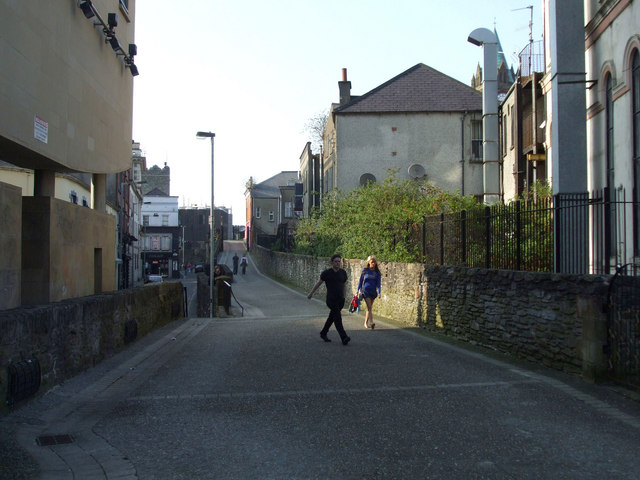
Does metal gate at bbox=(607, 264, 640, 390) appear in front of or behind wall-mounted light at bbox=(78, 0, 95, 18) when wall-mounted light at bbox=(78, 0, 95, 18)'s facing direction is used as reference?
in front

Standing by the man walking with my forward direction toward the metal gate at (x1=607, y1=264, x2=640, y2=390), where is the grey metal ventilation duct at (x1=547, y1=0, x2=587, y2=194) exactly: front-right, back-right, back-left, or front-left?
front-left

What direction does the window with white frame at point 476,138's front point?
toward the camera

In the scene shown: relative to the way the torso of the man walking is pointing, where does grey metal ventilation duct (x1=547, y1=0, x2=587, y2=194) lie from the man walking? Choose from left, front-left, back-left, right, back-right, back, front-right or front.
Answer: front-left

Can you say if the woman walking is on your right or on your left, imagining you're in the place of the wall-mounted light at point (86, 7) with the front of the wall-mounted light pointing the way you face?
on your left

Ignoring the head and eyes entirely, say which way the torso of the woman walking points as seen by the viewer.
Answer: toward the camera

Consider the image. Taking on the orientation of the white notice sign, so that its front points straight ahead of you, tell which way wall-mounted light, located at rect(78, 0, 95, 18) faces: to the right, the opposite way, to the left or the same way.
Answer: the same way

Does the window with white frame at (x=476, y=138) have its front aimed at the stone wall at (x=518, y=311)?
yes

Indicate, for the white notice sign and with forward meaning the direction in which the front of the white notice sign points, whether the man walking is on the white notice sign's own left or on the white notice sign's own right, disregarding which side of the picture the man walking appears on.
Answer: on the white notice sign's own left

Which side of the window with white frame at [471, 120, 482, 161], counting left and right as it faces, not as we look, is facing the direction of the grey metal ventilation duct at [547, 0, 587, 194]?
front

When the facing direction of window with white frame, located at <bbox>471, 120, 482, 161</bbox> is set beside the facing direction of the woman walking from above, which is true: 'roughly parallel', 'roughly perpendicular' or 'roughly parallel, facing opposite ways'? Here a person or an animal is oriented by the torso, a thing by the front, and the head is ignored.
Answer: roughly parallel

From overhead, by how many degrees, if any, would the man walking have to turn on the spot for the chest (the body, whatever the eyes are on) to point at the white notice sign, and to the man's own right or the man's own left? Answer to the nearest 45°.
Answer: approximately 90° to the man's own right

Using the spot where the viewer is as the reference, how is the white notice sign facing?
facing the viewer and to the right of the viewer

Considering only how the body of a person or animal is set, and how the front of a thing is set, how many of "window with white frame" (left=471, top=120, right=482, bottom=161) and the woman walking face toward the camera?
2
